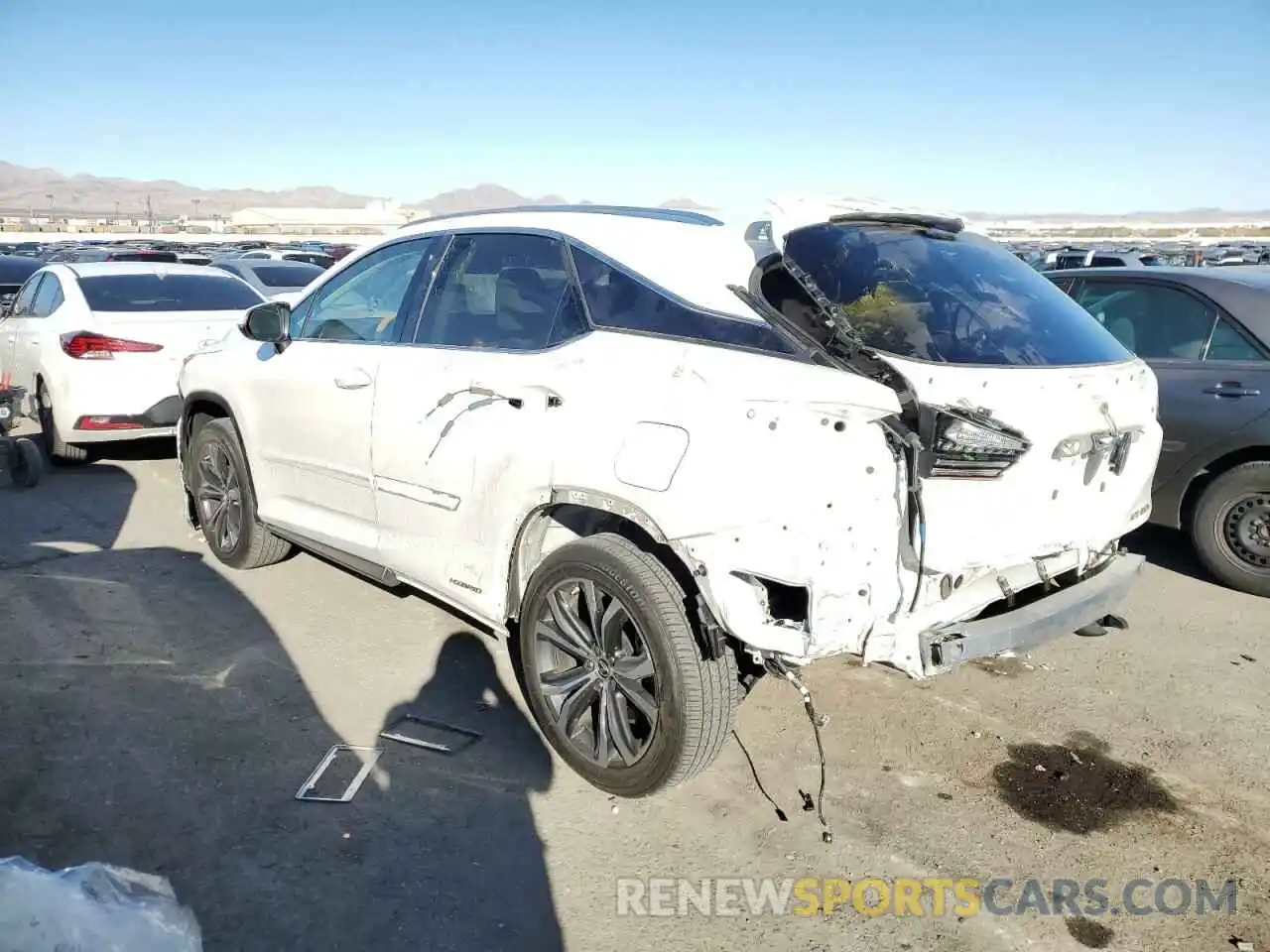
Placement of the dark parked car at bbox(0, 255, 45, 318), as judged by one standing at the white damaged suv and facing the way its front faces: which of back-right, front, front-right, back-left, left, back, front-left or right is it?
front

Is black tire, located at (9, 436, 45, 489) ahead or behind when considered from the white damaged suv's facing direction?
ahead

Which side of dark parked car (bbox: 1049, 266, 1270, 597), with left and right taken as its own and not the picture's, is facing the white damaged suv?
left

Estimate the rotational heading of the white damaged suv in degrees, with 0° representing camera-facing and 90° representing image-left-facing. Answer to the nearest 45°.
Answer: approximately 135°

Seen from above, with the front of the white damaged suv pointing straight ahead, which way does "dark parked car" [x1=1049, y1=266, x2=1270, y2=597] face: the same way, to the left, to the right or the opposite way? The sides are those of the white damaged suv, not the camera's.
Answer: the same way

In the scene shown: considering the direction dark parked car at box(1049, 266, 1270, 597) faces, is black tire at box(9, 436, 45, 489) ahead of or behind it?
ahead

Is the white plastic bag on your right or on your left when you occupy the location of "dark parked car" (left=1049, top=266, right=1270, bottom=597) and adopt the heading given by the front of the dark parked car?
on your left

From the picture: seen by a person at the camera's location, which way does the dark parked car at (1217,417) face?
facing to the left of the viewer

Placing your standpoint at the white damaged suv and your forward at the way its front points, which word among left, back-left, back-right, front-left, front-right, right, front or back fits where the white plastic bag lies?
left

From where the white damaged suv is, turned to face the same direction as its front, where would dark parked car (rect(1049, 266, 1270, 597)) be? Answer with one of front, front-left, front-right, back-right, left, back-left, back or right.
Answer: right
